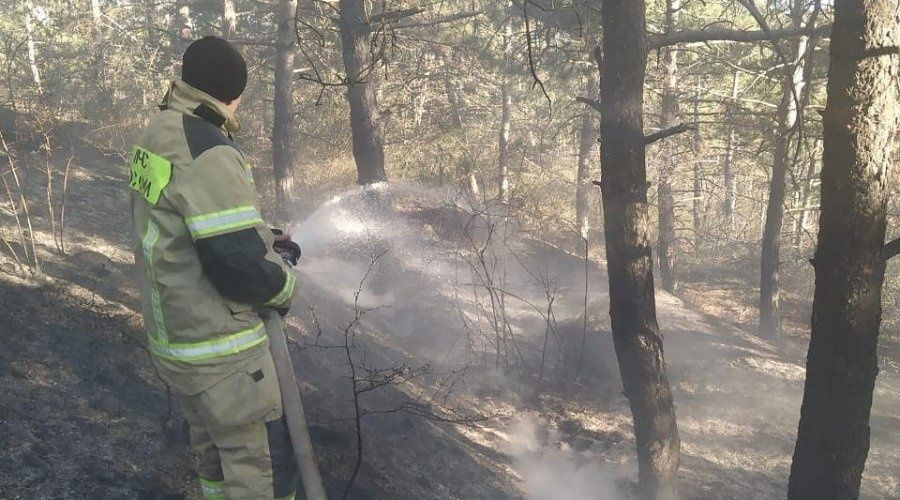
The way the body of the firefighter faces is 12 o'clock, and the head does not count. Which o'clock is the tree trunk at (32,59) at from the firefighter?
The tree trunk is roughly at 10 o'clock from the firefighter.

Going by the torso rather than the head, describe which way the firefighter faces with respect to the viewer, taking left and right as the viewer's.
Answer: facing away from the viewer and to the right of the viewer

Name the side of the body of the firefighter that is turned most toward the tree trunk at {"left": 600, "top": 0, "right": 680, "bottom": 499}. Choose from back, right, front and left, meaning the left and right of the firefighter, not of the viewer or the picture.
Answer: front

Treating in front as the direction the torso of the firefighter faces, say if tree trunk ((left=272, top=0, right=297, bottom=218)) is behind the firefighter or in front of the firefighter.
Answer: in front

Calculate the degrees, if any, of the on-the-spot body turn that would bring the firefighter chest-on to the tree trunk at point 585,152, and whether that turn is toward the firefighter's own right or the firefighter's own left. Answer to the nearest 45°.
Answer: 0° — they already face it

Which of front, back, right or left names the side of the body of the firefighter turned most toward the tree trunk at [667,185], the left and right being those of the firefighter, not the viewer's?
front

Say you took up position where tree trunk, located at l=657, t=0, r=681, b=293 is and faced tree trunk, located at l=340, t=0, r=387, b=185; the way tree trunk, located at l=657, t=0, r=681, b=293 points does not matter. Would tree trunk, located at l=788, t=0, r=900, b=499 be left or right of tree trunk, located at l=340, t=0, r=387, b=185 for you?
left

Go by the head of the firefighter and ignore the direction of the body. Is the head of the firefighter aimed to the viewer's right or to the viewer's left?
to the viewer's right

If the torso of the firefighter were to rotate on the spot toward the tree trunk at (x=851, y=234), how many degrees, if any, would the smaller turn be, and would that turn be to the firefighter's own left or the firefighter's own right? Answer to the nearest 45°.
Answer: approximately 45° to the firefighter's own right
